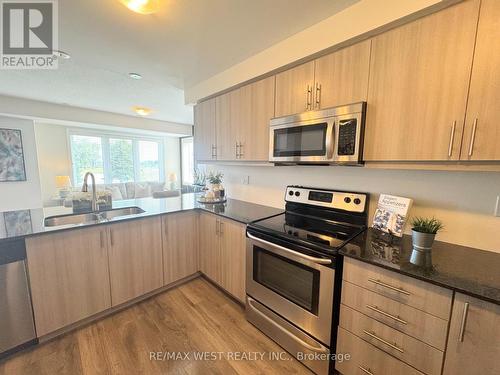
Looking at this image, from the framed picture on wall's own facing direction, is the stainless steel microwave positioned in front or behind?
in front

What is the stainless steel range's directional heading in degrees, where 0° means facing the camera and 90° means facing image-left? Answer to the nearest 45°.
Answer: approximately 45°

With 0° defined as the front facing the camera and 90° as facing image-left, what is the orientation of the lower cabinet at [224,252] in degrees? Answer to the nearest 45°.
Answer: approximately 45°

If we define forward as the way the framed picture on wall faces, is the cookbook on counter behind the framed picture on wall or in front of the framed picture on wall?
in front

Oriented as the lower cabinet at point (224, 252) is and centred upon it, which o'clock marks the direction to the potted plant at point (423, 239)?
The potted plant is roughly at 9 o'clock from the lower cabinet.

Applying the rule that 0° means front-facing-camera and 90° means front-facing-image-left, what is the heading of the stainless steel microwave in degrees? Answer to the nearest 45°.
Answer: approximately 45°

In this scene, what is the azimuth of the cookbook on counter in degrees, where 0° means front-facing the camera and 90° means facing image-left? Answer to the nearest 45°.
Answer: approximately 0°

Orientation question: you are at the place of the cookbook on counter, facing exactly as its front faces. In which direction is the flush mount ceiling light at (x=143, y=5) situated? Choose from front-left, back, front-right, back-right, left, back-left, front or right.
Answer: front-right
